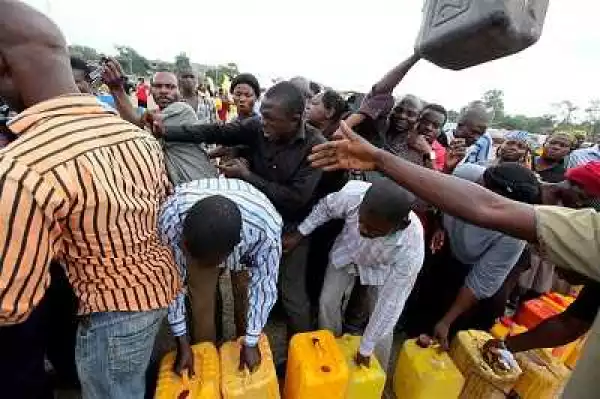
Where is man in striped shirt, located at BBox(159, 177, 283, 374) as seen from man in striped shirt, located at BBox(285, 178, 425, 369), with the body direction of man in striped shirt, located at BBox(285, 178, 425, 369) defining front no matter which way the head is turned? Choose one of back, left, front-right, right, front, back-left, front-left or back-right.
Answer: right

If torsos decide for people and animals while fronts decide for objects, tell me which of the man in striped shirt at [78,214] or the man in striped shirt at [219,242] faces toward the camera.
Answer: the man in striped shirt at [219,242]

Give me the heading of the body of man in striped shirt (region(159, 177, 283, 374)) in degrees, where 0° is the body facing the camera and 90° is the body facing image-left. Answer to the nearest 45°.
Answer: approximately 0°

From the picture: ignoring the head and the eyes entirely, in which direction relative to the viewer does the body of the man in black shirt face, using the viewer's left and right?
facing the viewer and to the left of the viewer

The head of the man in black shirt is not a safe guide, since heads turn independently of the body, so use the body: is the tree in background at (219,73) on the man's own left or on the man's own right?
on the man's own right

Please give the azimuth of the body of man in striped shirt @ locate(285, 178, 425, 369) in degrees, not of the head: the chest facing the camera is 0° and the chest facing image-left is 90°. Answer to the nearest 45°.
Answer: approximately 45°

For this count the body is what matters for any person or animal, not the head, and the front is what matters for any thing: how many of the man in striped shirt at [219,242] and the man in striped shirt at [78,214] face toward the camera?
1

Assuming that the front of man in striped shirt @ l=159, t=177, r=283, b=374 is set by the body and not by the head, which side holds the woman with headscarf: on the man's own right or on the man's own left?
on the man's own left

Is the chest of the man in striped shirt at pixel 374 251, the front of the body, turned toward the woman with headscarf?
no
